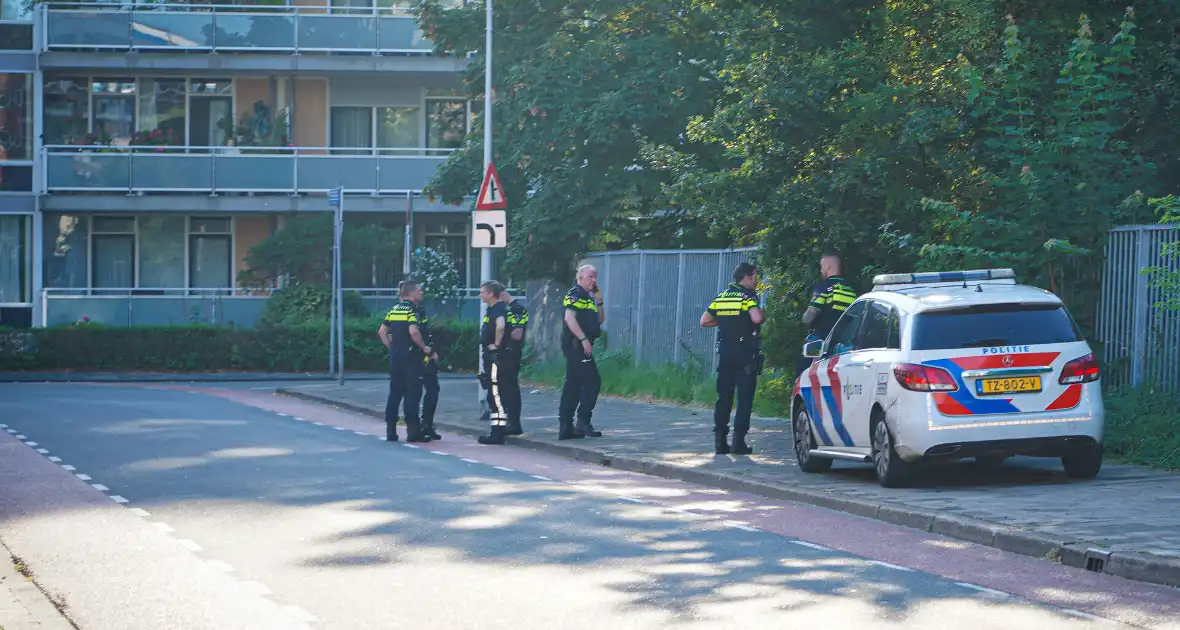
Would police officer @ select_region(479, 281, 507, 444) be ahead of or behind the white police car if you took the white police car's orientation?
ahead

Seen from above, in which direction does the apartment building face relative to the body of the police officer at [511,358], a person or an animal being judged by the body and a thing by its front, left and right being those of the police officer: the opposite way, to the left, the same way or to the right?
to the left

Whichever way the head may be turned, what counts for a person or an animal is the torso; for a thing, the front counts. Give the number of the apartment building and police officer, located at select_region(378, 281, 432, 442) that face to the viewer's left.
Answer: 0

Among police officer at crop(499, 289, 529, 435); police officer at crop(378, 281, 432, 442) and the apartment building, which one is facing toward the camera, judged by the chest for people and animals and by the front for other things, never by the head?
the apartment building

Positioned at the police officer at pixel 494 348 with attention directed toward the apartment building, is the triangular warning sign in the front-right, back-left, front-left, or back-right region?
front-right

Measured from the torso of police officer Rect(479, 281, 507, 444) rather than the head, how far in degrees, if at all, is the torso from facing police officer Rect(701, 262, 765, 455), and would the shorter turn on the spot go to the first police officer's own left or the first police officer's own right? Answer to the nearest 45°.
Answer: approximately 135° to the first police officer's own left

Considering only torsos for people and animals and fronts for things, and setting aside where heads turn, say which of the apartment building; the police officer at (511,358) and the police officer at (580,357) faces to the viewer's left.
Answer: the police officer at (511,358)

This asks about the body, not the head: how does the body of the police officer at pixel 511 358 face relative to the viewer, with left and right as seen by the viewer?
facing to the left of the viewer

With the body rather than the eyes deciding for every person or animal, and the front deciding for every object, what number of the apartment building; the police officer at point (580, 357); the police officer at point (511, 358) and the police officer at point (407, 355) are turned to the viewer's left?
1

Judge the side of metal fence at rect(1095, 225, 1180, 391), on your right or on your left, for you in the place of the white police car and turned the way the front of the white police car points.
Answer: on your right

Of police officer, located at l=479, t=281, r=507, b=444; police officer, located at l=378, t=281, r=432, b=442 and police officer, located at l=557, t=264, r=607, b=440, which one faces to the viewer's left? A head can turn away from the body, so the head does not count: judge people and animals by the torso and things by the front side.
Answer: police officer, located at l=479, t=281, r=507, b=444

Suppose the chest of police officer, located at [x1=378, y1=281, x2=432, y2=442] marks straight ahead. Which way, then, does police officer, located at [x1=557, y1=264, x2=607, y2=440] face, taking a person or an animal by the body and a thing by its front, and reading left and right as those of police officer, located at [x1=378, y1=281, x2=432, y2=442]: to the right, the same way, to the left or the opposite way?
to the right
